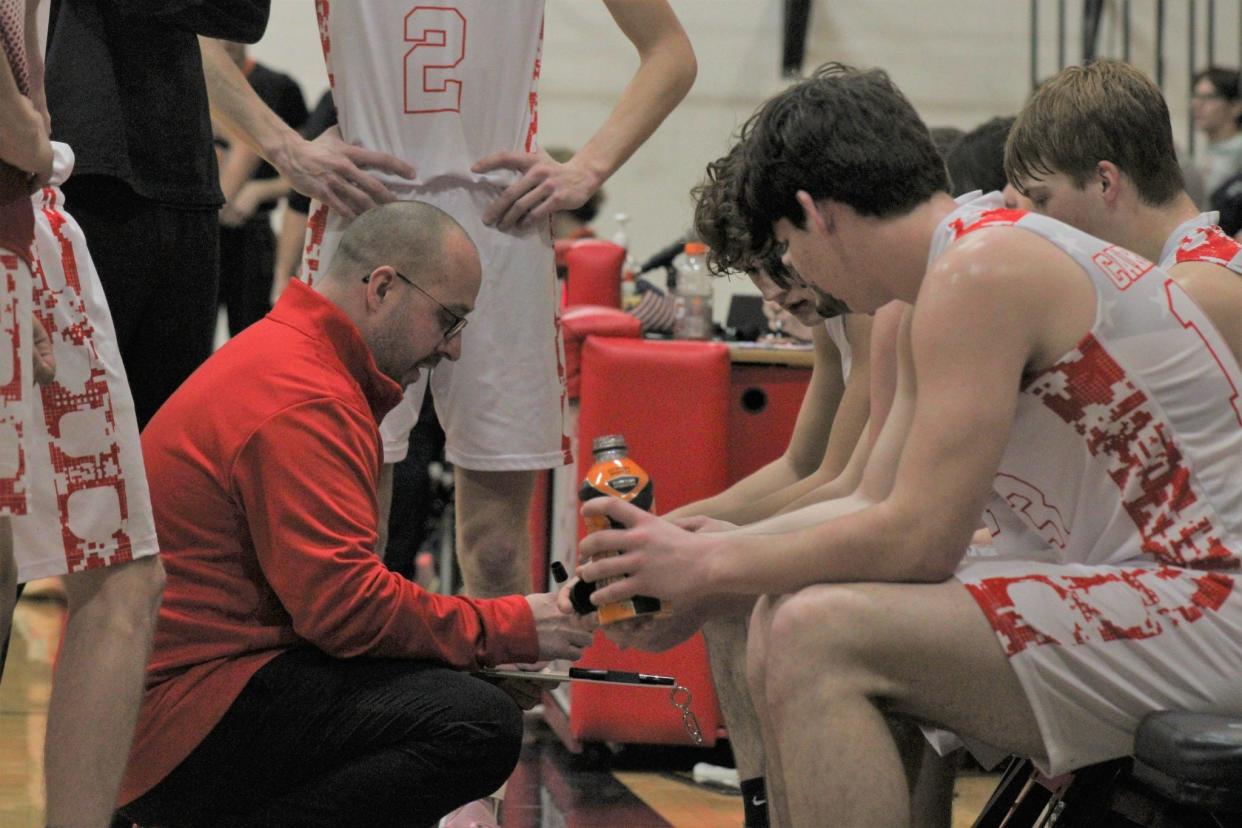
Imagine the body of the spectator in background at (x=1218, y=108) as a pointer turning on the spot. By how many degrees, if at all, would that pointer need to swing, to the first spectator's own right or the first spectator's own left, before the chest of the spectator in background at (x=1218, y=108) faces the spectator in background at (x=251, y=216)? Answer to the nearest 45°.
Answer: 0° — they already face them

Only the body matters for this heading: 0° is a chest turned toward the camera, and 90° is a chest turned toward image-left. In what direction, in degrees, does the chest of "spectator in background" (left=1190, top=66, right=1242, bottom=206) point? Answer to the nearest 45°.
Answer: approximately 45°

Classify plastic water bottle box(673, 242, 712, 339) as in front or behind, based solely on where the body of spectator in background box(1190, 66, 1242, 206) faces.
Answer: in front
